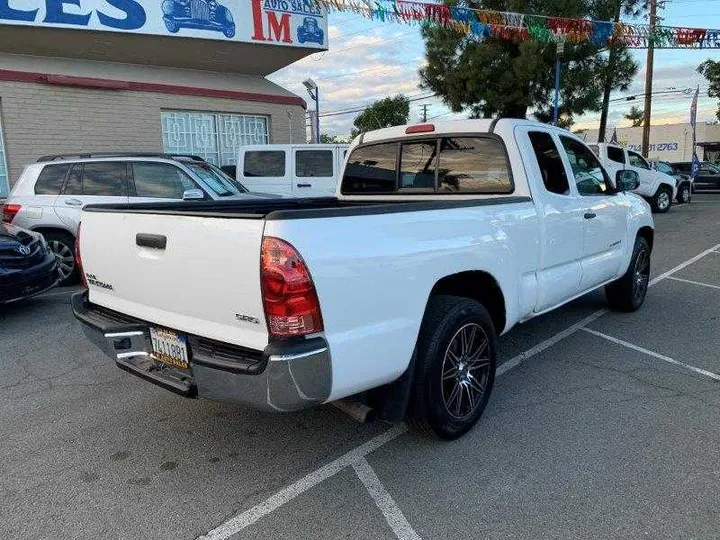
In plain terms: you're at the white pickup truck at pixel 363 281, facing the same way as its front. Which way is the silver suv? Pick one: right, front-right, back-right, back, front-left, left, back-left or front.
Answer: left

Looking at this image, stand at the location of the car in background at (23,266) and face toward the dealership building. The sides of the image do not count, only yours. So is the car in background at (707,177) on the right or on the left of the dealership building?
right

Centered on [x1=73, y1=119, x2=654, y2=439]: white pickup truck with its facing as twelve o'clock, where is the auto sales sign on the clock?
The auto sales sign is roughly at 10 o'clock from the white pickup truck.

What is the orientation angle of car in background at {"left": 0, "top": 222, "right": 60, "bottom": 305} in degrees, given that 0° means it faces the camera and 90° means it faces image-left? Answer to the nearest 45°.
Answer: approximately 315°

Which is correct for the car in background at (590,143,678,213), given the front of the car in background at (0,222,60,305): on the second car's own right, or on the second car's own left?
on the second car's own left

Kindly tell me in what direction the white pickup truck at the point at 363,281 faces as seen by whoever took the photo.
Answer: facing away from the viewer and to the right of the viewer

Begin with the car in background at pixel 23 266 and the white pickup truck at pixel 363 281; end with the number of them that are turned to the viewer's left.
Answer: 0

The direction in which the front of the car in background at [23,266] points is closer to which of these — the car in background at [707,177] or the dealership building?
the car in background

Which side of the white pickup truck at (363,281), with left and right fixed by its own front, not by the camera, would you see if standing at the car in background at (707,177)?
front

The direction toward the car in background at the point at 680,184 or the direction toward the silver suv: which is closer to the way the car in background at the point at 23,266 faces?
the car in background

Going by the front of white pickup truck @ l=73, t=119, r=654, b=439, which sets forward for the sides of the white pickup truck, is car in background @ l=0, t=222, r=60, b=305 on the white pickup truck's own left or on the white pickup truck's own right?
on the white pickup truck's own left

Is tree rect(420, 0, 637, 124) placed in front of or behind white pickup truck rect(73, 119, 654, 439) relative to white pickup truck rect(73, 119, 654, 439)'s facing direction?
in front
